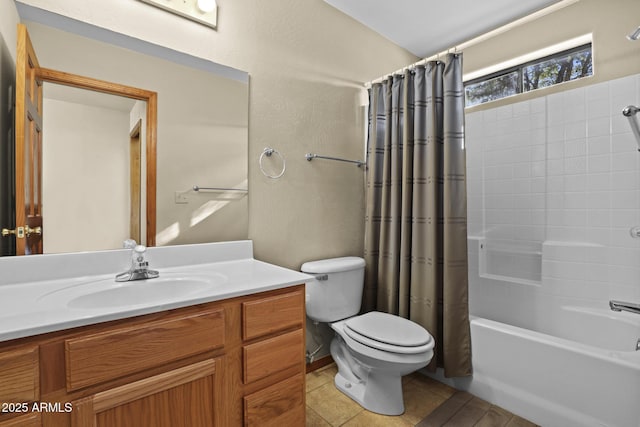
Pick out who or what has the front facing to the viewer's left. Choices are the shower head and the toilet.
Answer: the shower head

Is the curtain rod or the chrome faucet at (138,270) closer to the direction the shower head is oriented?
the curtain rod

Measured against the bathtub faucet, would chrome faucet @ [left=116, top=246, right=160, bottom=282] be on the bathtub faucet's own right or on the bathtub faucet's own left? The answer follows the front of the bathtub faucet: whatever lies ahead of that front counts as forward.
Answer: on the bathtub faucet's own left

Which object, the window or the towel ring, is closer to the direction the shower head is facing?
the towel ring

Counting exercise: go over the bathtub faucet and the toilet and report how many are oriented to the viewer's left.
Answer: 1

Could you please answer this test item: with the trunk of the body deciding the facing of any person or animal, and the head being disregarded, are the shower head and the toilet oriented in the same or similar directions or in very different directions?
very different directions

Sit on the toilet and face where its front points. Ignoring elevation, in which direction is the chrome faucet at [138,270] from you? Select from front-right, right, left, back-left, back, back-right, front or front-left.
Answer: right

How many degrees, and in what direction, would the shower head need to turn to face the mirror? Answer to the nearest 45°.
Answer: approximately 45° to its left

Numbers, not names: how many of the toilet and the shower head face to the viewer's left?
1

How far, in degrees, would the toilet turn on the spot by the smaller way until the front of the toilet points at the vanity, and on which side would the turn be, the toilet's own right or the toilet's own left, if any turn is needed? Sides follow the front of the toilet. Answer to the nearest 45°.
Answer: approximately 90° to the toilet's own right

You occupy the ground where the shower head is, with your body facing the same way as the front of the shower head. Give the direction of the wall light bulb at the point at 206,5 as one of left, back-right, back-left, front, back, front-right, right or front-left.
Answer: front-left

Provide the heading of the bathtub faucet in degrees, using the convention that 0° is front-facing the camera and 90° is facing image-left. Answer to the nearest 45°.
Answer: approximately 90°

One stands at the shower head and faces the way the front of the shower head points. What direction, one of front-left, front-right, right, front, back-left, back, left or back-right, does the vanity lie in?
front-left

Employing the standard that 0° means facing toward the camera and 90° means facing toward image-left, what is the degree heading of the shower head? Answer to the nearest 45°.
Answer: approximately 90°

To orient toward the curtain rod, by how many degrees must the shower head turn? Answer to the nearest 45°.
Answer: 0° — it already faces it

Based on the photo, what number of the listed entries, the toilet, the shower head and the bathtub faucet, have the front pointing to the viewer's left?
2
